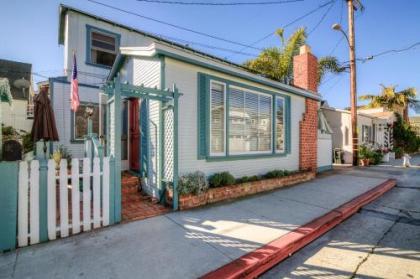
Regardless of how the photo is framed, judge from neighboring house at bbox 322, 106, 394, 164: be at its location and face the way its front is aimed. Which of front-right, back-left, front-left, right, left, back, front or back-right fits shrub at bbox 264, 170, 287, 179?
front-right

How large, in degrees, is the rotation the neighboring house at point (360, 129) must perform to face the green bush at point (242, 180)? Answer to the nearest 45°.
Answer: approximately 45° to its right

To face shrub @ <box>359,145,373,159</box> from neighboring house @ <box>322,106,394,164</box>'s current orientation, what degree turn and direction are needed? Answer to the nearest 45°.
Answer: approximately 45° to its right

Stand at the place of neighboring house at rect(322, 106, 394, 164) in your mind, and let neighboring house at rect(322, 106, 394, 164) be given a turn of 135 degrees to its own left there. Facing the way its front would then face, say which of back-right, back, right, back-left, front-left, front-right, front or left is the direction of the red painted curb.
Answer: back

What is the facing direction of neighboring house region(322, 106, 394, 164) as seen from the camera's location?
facing the viewer and to the right of the viewer

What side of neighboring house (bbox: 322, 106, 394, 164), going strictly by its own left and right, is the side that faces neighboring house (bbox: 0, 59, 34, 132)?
right

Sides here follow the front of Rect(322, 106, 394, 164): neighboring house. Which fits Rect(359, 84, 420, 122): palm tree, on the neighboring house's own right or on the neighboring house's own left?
on the neighboring house's own left

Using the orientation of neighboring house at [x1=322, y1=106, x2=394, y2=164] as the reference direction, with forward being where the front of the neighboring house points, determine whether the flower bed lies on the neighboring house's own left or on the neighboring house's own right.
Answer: on the neighboring house's own right

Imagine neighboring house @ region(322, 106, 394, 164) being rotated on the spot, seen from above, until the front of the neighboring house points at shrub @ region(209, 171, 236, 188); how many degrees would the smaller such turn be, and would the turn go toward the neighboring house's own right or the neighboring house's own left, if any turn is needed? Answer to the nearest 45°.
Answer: approximately 45° to the neighboring house's own right
